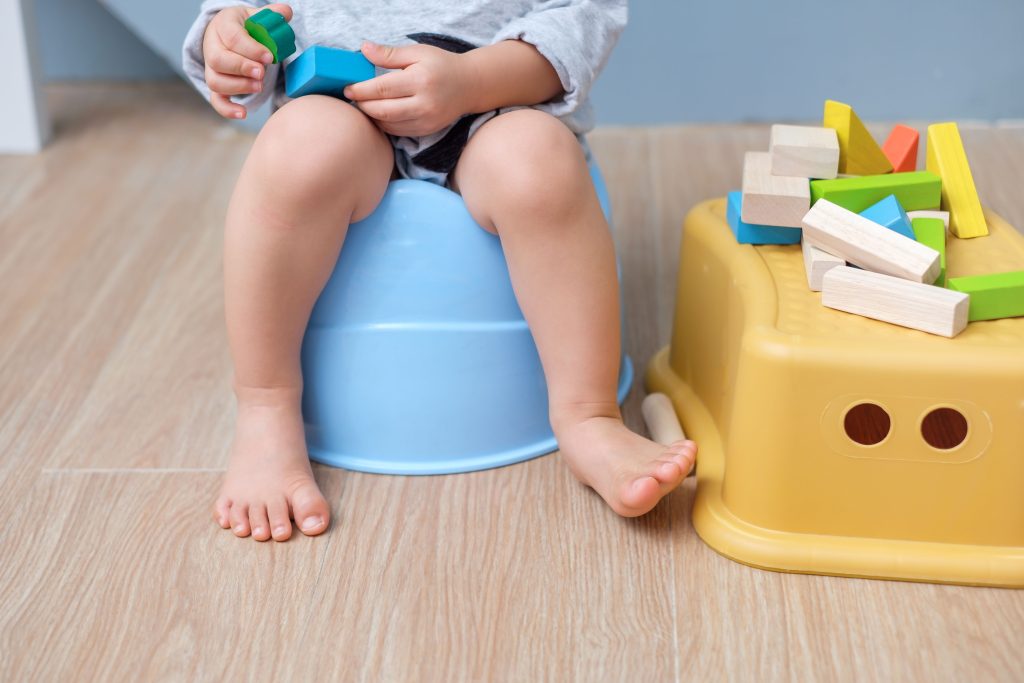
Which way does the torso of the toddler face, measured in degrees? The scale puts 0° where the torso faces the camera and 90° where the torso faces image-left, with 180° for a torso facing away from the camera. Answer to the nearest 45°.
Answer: approximately 0°
